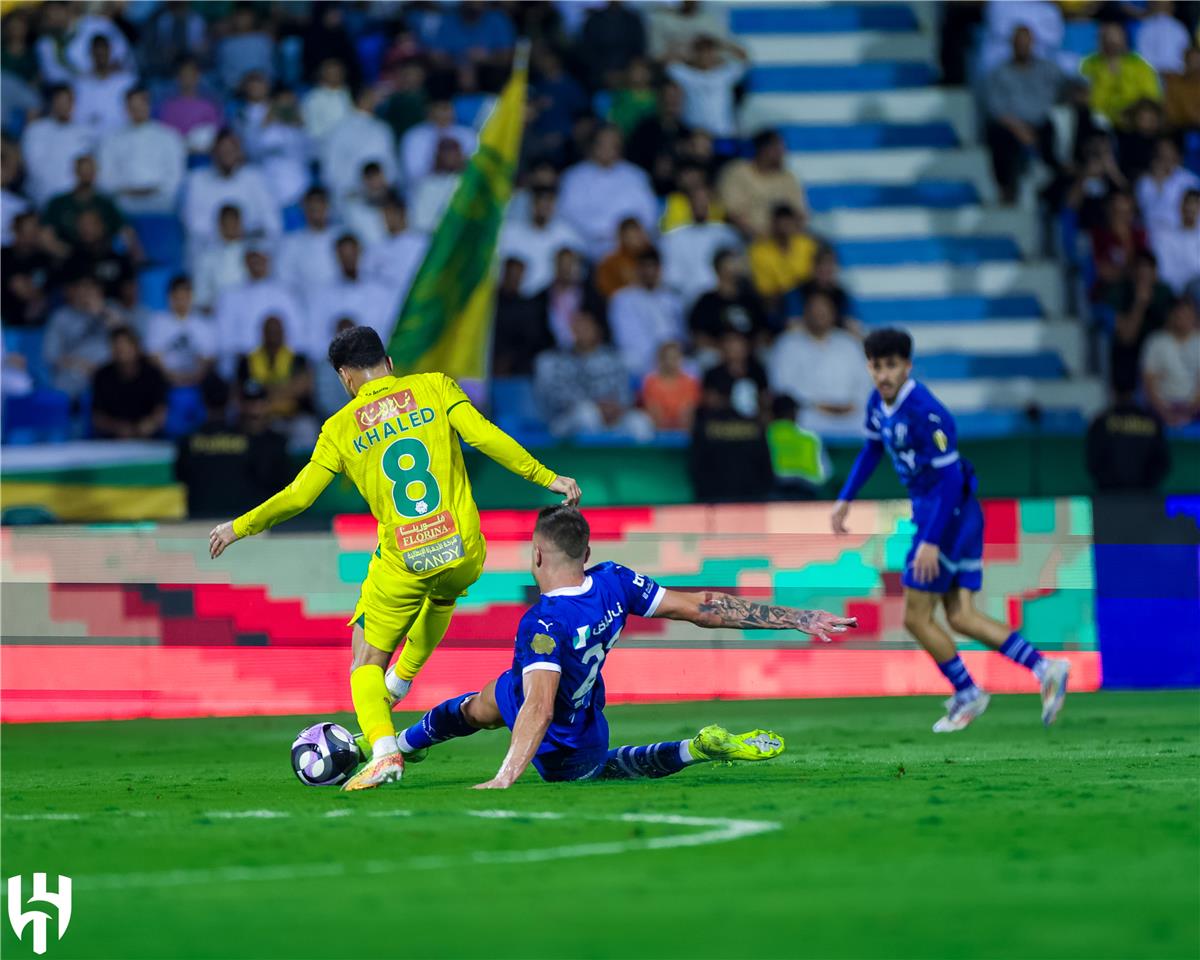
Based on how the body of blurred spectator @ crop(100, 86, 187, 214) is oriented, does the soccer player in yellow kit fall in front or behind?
in front

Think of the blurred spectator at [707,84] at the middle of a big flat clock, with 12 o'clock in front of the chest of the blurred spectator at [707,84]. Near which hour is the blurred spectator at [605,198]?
the blurred spectator at [605,198] is roughly at 1 o'clock from the blurred spectator at [707,84].

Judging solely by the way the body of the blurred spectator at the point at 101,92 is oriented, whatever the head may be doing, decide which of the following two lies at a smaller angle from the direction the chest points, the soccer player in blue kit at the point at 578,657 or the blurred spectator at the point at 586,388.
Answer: the soccer player in blue kit

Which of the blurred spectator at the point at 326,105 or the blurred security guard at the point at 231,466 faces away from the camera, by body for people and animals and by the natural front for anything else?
the blurred security guard at the point at 231,466

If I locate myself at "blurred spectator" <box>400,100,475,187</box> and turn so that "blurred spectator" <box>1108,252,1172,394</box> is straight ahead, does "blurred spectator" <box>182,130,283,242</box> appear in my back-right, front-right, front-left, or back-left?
back-right

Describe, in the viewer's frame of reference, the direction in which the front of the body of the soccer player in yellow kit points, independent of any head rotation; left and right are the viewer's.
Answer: facing away from the viewer

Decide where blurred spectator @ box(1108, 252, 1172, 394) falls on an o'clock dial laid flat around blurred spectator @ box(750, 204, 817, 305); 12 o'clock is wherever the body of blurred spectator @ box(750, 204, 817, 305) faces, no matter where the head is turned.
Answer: blurred spectator @ box(1108, 252, 1172, 394) is roughly at 9 o'clock from blurred spectator @ box(750, 204, 817, 305).

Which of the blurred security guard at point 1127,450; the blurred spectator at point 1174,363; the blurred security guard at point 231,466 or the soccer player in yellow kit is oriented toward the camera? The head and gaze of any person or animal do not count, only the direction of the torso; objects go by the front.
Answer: the blurred spectator at point 1174,363

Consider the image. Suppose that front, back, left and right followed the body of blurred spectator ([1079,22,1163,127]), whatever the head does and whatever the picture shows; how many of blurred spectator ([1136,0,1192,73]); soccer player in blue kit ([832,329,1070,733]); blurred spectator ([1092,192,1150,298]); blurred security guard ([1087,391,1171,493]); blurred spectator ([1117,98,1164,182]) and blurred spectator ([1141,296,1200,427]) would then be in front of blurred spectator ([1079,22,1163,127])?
5

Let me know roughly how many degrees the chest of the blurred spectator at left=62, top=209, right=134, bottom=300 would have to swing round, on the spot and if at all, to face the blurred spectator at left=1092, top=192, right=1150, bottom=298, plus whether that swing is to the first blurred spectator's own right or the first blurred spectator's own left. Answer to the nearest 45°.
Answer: approximately 90° to the first blurred spectator's own left

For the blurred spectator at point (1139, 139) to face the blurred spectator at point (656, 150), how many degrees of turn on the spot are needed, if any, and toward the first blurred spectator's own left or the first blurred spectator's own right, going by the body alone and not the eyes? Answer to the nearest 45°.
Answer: approximately 45° to the first blurred spectator's own right

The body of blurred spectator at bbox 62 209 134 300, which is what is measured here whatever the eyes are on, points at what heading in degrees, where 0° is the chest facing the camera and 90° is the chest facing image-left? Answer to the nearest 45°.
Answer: approximately 0°

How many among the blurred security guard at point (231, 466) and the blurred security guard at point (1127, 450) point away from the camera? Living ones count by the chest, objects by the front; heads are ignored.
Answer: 2
